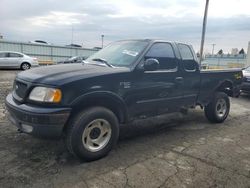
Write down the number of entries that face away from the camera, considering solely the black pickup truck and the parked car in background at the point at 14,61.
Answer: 0

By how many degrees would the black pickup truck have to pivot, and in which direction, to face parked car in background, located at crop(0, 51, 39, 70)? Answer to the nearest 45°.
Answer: approximately 90° to its right

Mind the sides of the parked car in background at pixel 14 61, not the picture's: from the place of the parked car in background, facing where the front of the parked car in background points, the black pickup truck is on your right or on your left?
on your left

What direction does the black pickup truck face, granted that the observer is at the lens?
facing the viewer and to the left of the viewer

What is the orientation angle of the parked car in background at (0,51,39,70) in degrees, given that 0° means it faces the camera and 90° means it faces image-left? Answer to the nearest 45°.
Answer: approximately 90°
